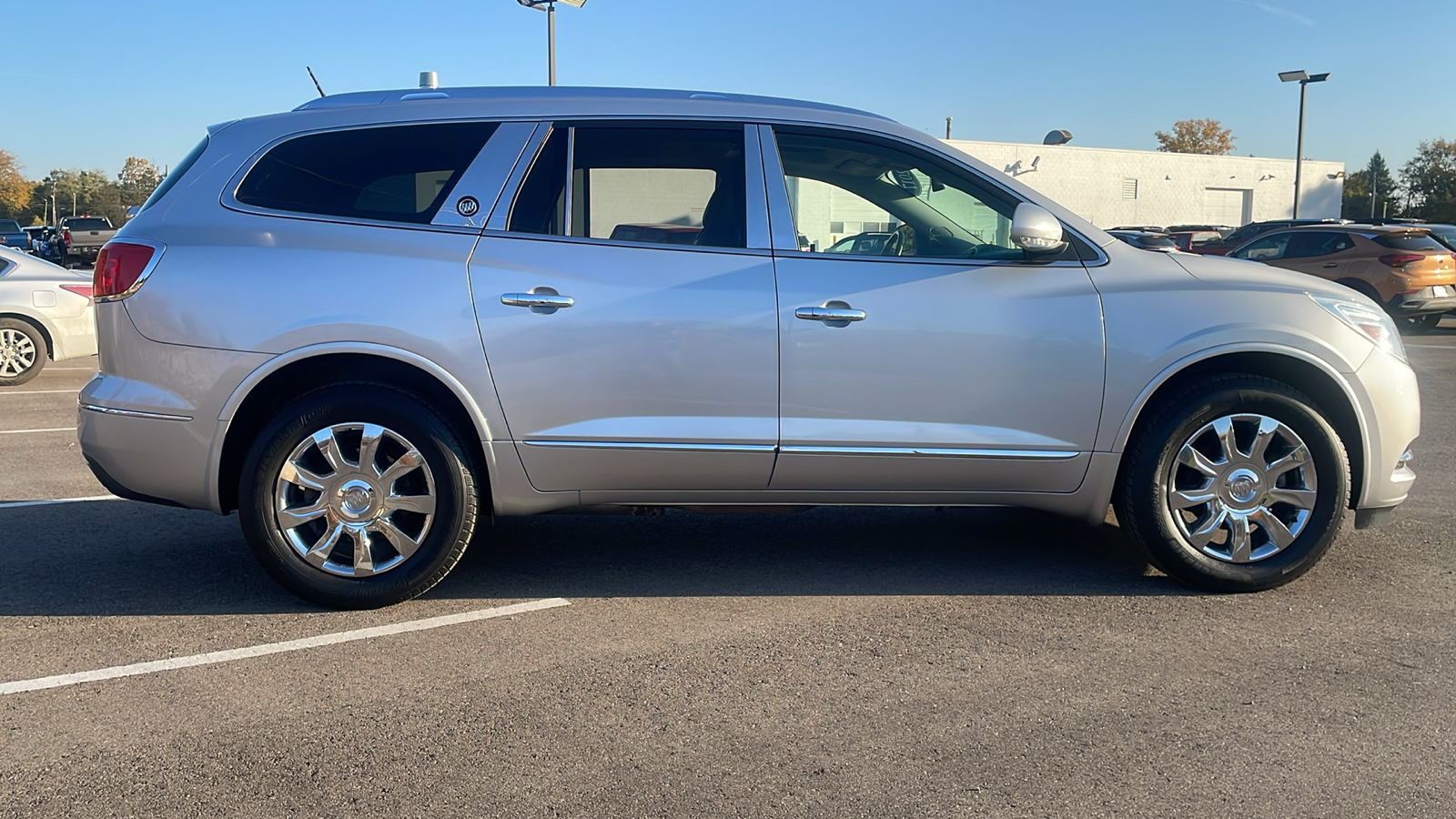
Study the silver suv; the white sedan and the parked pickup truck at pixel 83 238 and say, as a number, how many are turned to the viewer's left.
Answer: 1

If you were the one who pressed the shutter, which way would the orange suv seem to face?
facing away from the viewer and to the left of the viewer

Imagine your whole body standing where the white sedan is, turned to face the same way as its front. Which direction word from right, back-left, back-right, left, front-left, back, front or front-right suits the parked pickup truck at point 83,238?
right

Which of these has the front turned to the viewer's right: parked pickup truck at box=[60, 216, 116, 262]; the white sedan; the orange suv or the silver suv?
the silver suv

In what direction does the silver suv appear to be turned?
to the viewer's right

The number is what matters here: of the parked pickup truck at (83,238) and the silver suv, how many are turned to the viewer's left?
0

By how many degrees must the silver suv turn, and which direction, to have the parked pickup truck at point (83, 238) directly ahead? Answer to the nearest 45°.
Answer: approximately 135° to its left

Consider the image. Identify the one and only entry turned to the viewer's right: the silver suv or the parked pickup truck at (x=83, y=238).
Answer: the silver suv
